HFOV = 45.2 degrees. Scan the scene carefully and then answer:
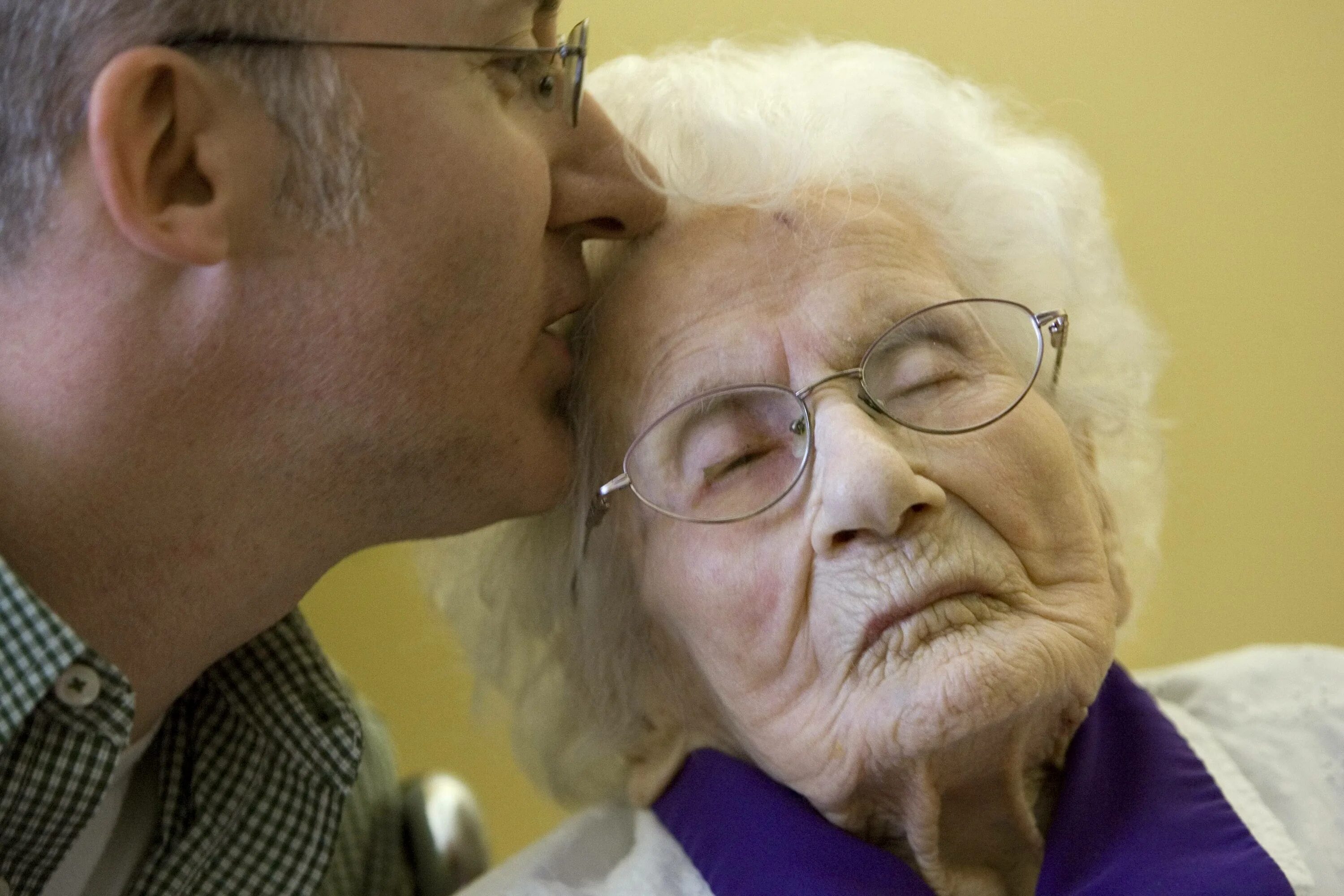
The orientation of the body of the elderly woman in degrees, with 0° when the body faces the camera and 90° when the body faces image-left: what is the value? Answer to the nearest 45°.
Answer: approximately 0°
